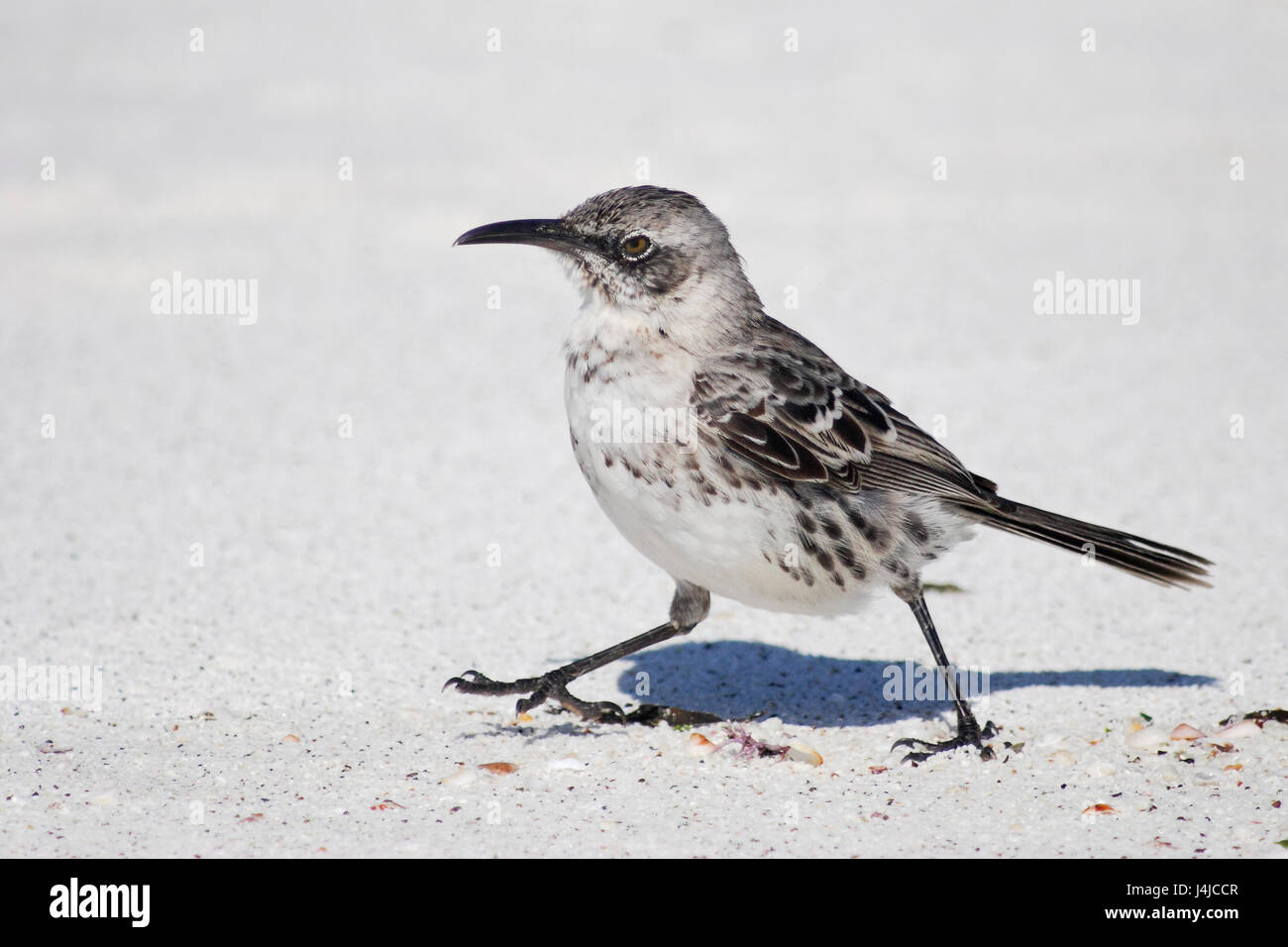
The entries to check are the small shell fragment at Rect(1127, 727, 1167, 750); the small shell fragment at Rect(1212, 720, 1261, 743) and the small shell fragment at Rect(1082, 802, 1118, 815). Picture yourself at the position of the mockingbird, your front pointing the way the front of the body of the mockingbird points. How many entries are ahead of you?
0

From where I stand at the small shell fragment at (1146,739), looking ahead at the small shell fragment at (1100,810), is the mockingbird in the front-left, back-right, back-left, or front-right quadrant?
front-right

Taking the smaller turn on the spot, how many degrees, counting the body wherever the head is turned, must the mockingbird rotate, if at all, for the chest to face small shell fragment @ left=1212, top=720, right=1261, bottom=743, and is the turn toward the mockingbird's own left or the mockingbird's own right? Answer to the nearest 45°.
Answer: approximately 180°

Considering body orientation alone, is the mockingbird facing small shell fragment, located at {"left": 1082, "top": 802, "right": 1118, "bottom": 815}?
no

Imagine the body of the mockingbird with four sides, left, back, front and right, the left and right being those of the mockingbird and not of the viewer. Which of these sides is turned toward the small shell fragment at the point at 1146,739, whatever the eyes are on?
back

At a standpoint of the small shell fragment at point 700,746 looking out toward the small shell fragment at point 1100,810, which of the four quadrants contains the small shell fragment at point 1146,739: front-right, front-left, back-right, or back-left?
front-left

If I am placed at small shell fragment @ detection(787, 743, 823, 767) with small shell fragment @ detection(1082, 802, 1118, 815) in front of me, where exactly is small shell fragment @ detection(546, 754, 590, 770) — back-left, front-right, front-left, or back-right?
back-right

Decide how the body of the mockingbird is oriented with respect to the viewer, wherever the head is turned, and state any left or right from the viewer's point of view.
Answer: facing to the left of the viewer

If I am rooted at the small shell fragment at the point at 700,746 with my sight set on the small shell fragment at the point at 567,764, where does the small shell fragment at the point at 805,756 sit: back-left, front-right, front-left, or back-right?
back-left
